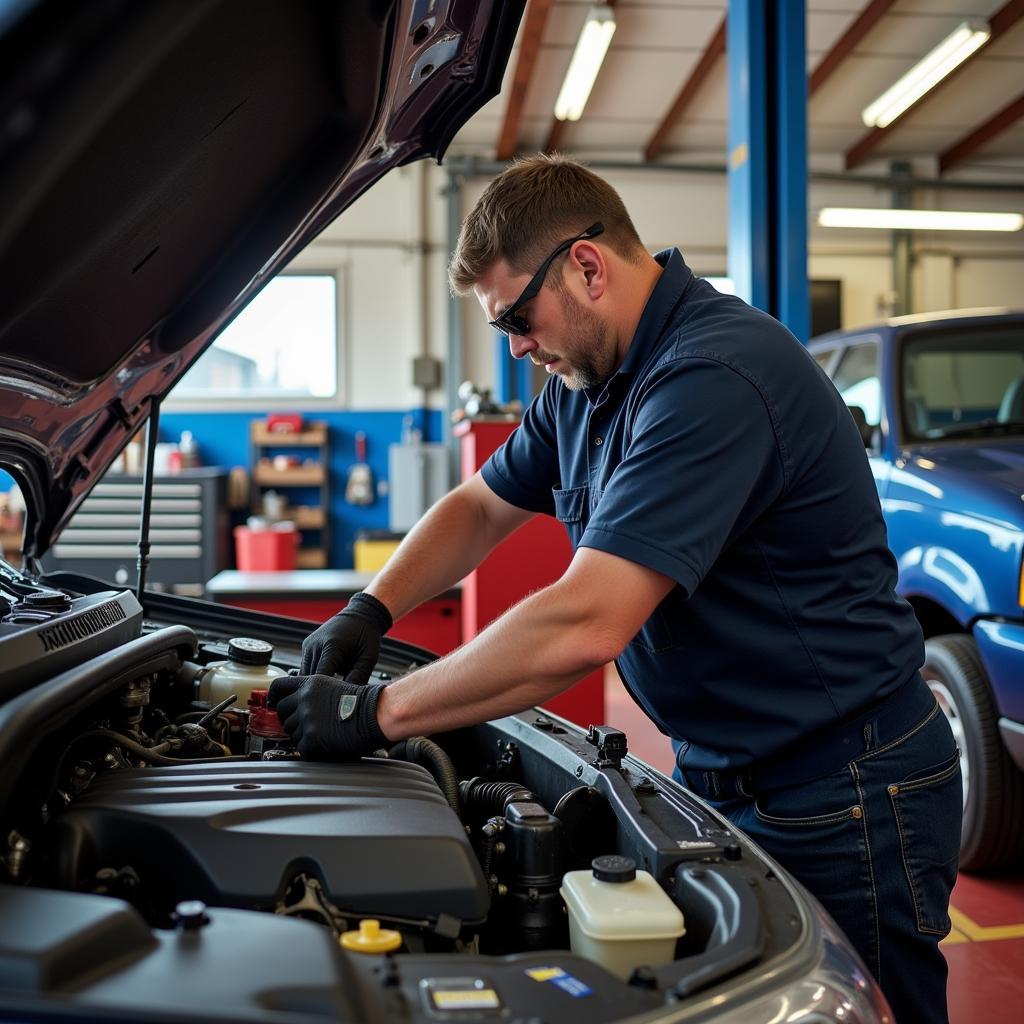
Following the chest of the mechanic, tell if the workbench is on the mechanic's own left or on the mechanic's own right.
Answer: on the mechanic's own right

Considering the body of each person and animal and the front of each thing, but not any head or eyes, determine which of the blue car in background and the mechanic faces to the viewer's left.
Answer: the mechanic

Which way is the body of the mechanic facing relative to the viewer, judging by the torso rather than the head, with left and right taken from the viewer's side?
facing to the left of the viewer

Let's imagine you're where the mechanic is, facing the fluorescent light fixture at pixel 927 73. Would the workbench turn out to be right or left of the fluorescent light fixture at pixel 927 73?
left

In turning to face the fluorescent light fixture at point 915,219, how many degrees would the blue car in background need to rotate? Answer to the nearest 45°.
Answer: approximately 135° to its left

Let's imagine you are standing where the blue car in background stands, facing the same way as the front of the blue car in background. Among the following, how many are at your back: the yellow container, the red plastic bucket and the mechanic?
2

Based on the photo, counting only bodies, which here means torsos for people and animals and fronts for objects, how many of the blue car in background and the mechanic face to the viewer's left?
1

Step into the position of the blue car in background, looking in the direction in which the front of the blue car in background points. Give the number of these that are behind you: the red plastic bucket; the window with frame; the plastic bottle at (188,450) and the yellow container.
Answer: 4

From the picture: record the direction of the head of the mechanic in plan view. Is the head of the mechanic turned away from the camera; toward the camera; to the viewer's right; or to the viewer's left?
to the viewer's left

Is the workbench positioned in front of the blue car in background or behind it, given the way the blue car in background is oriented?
behind

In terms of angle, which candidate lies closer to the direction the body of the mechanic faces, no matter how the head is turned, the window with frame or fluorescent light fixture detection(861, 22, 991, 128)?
the window with frame
